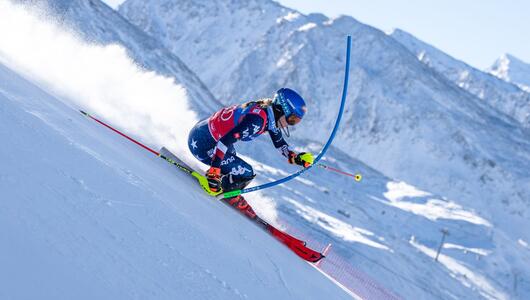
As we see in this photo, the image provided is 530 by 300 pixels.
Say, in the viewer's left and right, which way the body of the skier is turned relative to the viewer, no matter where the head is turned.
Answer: facing to the right of the viewer

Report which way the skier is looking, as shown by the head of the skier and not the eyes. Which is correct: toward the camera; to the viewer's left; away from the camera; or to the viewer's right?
to the viewer's right
